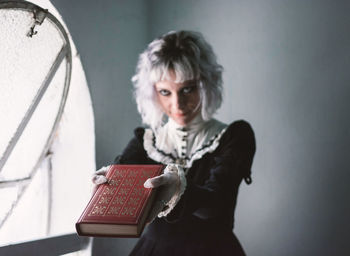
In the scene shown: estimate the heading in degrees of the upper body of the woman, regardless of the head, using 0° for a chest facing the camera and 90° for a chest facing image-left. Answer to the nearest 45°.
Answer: approximately 0°

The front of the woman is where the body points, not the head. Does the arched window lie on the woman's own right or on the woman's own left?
on the woman's own right
